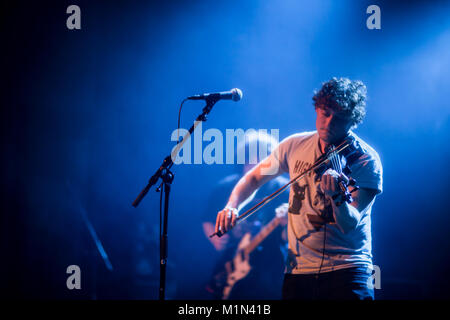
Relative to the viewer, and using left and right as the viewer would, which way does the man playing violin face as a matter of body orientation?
facing the viewer and to the left of the viewer

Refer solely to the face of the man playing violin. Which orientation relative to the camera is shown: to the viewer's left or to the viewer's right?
to the viewer's left
